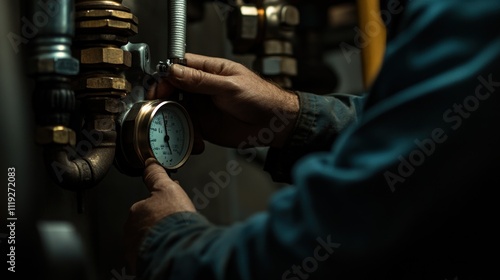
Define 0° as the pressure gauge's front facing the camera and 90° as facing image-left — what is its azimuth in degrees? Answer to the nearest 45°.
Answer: approximately 315°
